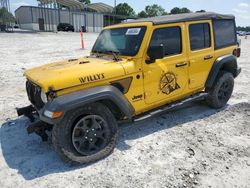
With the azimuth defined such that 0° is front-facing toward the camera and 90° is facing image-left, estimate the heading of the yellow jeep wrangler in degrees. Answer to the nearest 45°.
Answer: approximately 45°

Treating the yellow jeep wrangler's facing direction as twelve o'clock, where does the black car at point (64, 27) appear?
The black car is roughly at 4 o'clock from the yellow jeep wrangler.
